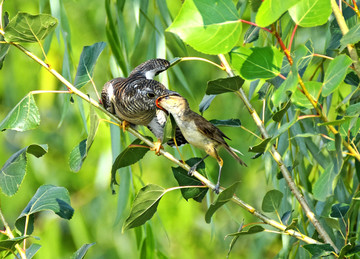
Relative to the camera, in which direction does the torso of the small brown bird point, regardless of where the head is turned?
to the viewer's left
